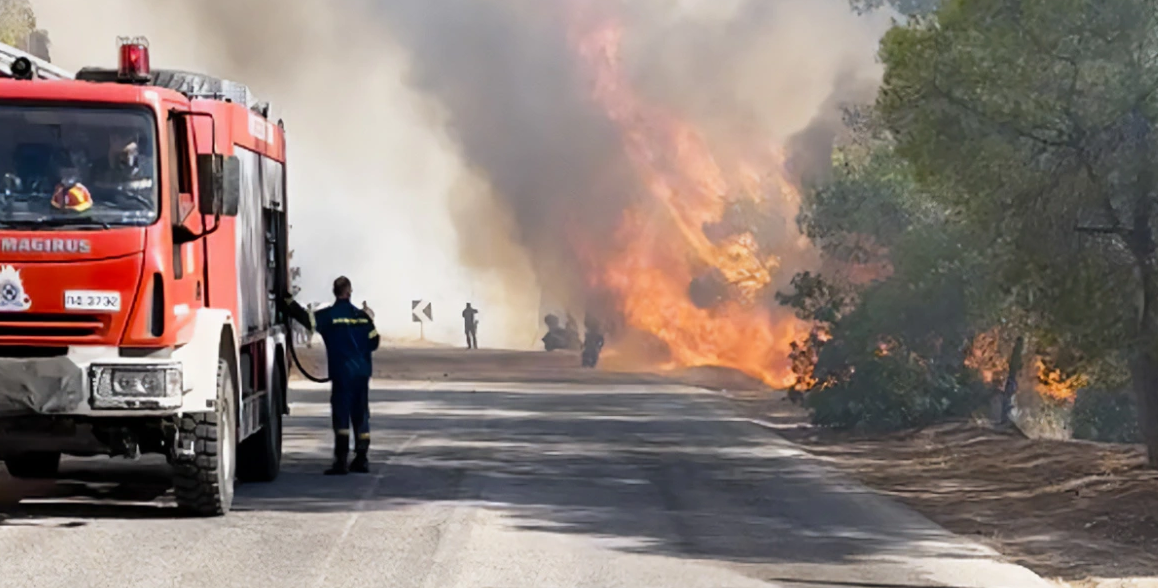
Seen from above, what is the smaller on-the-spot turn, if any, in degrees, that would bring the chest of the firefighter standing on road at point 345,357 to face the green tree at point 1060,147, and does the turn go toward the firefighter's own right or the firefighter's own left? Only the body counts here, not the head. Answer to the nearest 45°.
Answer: approximately 90° to the firefighter's own right

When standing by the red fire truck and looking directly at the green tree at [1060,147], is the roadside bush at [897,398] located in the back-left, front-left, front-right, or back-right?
front-left

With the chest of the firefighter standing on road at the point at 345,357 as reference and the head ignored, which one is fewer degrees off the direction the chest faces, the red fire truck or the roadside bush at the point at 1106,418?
the roadside bush

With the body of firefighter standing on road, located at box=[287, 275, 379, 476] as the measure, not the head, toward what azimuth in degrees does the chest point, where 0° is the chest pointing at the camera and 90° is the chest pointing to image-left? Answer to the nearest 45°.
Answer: approximately 180°

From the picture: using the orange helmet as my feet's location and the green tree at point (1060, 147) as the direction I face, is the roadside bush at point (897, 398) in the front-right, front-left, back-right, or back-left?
front-left

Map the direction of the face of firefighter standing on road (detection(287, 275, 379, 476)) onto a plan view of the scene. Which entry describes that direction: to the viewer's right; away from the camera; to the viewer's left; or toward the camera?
away from the camera

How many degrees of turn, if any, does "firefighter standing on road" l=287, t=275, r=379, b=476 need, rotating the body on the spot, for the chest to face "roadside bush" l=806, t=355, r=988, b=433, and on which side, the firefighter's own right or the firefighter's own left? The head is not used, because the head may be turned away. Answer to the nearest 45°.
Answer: approximately 45° to the firefighter's own right

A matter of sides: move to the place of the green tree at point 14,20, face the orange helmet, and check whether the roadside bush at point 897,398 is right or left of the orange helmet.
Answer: left

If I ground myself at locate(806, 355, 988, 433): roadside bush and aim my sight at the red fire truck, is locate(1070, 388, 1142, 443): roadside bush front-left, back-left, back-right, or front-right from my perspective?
back-left

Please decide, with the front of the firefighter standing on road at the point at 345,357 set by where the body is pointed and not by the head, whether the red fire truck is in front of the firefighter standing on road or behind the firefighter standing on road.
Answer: behind

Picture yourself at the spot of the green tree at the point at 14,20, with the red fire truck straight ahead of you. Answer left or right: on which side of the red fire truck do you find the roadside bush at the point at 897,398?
left
